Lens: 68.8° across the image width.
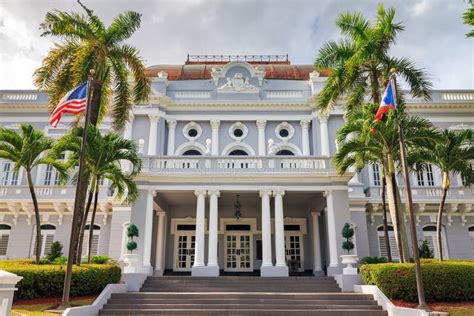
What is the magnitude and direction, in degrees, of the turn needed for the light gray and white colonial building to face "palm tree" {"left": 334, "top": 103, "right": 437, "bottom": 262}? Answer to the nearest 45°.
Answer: approximately 45° to its left

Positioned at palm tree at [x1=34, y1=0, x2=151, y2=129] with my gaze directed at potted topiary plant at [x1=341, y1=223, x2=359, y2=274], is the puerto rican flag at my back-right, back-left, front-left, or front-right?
front-right

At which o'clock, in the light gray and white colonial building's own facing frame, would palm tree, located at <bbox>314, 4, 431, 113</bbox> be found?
The palm tree is roughly at 11 o'clock from the light gray and white colonial building.

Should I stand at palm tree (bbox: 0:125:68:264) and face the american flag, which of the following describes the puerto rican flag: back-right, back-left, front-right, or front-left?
front-left

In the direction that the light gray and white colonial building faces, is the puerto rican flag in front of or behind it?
in front

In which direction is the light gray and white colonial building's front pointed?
toward the camera

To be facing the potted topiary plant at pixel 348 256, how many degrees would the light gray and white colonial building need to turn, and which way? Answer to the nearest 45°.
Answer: approximately 45° to its left

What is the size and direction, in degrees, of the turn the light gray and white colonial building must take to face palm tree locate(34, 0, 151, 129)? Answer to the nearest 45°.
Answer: approximately 45° to its right

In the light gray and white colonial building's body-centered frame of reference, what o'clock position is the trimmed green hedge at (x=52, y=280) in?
The trimmed green hedge is roughly at 1 o'clock from the light gray and white colonial building.

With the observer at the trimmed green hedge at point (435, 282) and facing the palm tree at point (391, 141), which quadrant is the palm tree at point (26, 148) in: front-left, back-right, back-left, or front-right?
front-left

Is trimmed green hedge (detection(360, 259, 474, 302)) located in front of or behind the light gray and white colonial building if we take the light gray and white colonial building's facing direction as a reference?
in front
